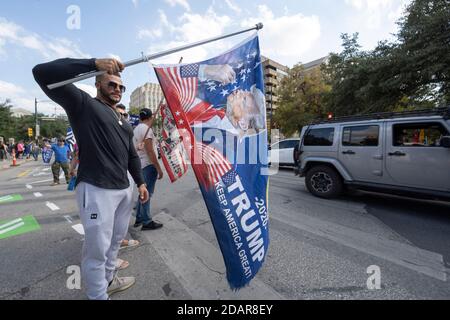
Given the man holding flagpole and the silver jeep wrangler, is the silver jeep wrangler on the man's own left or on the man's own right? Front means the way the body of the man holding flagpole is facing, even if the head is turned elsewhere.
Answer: on the man's own left

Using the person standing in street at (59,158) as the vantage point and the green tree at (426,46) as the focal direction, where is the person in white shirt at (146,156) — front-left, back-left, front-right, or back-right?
front-right

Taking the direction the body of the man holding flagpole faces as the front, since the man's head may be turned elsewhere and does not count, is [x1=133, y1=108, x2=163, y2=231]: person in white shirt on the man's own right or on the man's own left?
on the man's own left

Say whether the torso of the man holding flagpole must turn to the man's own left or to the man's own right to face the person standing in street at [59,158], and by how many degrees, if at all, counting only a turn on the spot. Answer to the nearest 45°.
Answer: approximately 135° to the man's own left

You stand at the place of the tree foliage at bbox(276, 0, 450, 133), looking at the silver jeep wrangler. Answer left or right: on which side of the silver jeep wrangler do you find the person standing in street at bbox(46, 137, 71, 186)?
right

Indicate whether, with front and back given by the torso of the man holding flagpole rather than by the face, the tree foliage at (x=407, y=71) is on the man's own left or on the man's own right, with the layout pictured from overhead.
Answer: on the man's own left

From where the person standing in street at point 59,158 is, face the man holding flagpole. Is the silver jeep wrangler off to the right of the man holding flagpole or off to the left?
left

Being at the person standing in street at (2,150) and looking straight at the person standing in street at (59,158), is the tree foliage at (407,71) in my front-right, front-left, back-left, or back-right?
front-left

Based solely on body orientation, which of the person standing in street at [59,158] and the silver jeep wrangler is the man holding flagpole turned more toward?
the silver jeep wrangler

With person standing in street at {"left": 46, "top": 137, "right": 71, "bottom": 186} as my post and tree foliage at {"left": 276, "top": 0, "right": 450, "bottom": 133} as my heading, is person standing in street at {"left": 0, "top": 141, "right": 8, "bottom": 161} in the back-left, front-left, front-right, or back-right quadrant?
back-left

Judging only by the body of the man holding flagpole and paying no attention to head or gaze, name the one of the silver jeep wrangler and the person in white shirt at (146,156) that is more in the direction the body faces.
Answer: the silver jeep wrangler
